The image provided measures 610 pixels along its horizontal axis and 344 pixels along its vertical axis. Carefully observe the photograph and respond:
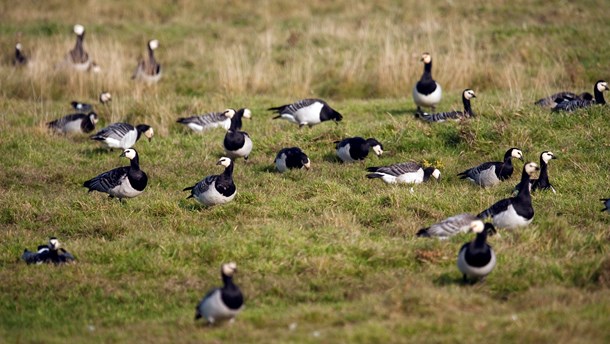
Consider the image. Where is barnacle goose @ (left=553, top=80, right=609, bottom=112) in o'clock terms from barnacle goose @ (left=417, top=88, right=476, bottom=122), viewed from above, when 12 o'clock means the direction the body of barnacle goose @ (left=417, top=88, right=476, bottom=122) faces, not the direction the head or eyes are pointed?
barnacle goose @ (left=553, top=80, right=609, bottom=112) is roughly at 12 o'clock from barnacle goose @ (left=417, top=88, right=476, bottom=122).

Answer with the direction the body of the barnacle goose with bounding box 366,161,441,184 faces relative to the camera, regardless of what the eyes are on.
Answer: to the viewer's right

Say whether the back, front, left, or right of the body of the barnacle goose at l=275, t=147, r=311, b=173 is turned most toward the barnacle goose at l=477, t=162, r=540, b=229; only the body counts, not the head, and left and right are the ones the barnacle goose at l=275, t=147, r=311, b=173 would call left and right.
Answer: front

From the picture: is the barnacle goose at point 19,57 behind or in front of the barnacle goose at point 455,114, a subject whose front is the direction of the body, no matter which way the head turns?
behind

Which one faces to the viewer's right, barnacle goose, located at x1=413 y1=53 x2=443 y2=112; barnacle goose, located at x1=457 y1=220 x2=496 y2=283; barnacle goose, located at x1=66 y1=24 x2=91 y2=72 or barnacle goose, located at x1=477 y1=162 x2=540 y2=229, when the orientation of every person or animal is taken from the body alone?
barnacle goose, located at x1=477 y1=162 x2=540 y2=229

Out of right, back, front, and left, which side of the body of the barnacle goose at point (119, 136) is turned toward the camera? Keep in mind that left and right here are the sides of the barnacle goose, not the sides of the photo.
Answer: right

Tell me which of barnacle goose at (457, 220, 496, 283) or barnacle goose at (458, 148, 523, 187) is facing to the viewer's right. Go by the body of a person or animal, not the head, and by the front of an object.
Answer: barnacle goose at (458, 148, 523, 187)

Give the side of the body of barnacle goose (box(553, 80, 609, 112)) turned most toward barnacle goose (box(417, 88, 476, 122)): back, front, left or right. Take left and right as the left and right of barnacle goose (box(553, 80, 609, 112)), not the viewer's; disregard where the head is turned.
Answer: back

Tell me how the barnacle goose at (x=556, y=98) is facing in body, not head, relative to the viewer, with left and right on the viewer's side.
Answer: facing to the right of the viewer

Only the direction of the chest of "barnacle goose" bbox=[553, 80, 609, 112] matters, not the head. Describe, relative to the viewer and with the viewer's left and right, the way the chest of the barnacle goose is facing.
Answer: facing to the right of the viewer

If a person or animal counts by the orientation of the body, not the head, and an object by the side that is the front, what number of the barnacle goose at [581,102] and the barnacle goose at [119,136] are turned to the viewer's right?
2

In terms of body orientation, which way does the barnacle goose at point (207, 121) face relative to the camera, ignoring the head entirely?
to the viewer's right

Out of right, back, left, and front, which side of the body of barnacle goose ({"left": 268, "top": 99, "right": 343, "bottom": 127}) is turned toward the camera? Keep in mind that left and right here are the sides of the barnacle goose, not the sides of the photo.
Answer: right

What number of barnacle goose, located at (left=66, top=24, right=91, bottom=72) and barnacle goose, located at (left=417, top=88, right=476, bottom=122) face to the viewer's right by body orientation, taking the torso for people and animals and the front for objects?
1

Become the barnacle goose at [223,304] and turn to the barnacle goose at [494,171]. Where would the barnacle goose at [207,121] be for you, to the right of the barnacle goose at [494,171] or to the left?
left
